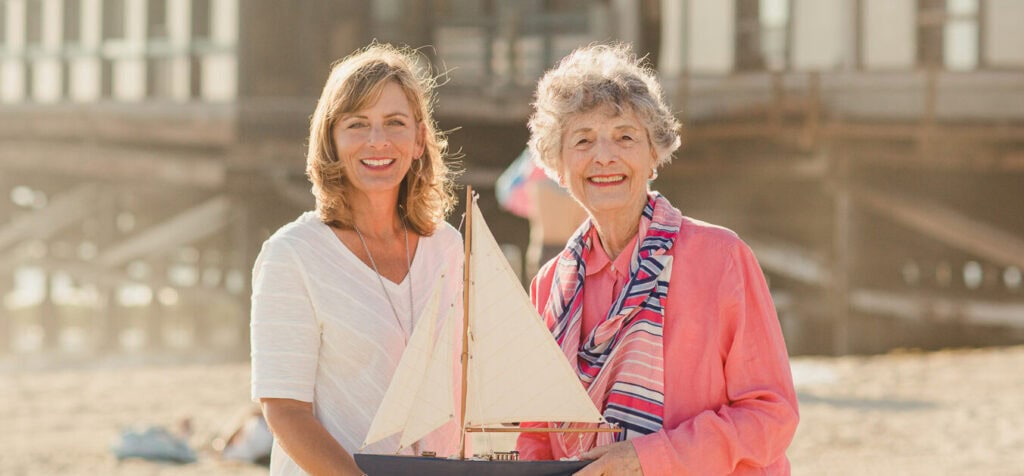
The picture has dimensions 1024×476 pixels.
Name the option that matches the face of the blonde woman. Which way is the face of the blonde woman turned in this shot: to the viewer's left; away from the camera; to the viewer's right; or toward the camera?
toward the camera

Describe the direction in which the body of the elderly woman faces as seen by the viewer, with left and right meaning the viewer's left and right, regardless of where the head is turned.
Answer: facing the viewer and to the left of the viewer

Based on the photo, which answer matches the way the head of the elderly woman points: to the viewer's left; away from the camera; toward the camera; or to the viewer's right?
toward the camera

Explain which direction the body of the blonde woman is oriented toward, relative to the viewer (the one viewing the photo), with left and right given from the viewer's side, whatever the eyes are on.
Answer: facing the viewer and to the right of the viewer

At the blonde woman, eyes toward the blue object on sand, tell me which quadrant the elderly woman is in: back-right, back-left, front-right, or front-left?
back-right

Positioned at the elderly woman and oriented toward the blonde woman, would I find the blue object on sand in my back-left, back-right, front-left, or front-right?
front-right

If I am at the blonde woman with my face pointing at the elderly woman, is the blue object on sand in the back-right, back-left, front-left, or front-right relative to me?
back-left

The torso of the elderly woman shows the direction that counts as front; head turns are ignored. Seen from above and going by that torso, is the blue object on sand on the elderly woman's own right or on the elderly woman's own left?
on the elderly woman's own right

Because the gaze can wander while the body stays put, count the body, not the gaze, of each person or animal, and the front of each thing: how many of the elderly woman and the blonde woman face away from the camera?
0
